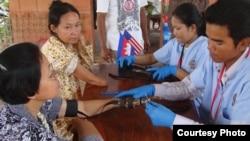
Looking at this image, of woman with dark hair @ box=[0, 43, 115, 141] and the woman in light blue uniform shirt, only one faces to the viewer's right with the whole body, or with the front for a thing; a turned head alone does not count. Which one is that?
the woman with dark hair

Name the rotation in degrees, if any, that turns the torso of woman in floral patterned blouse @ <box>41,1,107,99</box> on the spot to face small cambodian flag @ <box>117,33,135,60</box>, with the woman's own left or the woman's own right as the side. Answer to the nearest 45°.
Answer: approximately 90° to the woman's own left

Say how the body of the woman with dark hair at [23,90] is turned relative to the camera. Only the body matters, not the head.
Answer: to the viewer's right

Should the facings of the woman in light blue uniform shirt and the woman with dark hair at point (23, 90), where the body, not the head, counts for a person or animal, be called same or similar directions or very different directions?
very different directions

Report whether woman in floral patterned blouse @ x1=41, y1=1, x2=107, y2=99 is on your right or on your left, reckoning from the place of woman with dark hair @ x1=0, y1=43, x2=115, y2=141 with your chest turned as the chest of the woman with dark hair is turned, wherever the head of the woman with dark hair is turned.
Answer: on your left

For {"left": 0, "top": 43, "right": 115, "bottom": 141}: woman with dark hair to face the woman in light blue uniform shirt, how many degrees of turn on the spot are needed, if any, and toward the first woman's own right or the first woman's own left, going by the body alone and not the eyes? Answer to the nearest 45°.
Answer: approximately 45° to the first woman's own left

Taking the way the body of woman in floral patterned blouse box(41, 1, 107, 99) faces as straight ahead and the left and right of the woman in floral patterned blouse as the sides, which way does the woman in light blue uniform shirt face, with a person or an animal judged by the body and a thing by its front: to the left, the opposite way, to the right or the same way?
to the right

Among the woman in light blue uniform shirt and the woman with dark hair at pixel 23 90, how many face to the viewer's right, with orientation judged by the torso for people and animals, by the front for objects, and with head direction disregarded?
1
